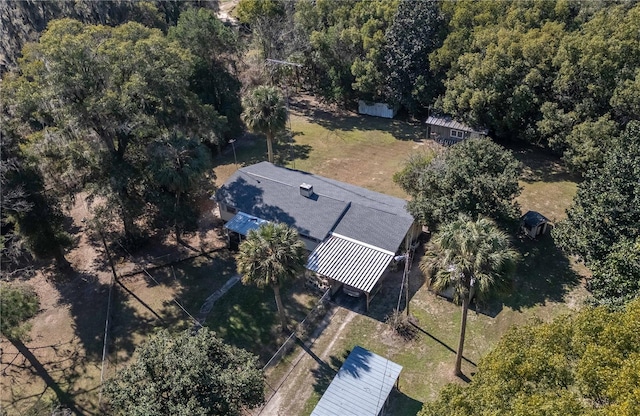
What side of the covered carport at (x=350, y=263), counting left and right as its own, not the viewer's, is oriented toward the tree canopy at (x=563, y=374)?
left

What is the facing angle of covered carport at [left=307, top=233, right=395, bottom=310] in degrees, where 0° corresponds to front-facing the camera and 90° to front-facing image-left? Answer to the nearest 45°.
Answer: approximately 45°

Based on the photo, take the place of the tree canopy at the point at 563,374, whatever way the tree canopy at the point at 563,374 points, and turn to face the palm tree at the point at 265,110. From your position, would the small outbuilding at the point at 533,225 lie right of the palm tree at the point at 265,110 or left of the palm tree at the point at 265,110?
right

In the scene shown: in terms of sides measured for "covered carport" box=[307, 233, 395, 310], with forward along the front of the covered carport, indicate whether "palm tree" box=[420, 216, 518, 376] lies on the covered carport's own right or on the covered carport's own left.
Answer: on the covered carport's own left

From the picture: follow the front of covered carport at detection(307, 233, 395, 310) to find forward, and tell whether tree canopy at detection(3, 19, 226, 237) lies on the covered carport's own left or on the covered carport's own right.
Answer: on the covered carport's own right

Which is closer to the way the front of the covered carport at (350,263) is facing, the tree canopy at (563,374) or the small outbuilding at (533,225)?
the tree canopy

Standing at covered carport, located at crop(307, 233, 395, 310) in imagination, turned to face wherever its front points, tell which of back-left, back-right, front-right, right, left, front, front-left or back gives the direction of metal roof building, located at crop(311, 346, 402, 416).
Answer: front-left

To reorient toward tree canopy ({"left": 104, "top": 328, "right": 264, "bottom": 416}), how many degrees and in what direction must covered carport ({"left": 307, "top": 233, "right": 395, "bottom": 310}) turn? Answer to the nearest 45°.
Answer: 0° — it already faces it

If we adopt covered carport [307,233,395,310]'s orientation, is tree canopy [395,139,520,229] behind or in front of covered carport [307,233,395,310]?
behind

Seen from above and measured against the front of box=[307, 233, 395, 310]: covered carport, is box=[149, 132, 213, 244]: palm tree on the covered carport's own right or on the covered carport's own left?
on the covered carport's own right
